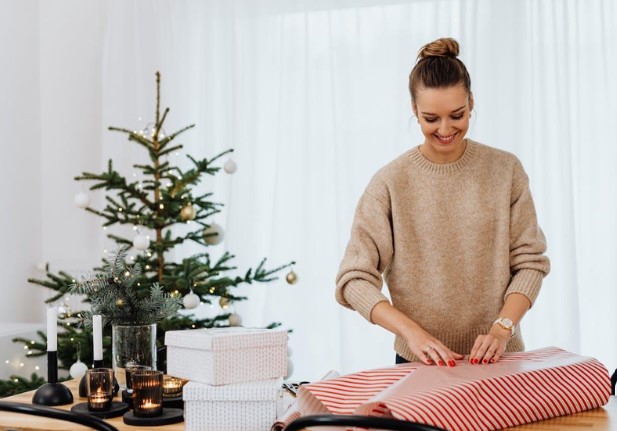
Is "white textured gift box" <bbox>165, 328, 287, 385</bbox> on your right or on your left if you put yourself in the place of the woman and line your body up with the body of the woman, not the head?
on your right

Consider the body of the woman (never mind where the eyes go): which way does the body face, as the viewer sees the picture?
toward the camera

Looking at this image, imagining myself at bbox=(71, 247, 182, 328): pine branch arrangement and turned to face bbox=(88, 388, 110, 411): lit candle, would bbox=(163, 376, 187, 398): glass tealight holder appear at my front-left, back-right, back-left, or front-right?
front-left

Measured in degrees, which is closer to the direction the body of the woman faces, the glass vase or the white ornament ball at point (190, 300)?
the glass vase

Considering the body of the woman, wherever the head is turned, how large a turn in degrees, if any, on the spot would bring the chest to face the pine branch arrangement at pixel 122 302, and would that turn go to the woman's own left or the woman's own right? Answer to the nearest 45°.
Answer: approximately 90° to the woman's own right

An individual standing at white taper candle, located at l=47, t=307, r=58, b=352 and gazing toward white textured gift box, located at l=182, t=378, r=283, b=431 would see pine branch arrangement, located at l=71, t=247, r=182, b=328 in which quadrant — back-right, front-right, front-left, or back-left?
front-left

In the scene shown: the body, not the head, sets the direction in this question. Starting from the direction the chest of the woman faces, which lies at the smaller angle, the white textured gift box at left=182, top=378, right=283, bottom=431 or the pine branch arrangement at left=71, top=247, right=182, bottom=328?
the white textured gift box

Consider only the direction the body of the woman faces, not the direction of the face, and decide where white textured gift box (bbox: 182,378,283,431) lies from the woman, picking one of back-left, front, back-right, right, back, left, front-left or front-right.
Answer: front-right

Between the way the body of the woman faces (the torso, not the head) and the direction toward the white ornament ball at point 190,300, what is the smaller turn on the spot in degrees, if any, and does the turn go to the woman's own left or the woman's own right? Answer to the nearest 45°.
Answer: approximately 135° to the woman's own right

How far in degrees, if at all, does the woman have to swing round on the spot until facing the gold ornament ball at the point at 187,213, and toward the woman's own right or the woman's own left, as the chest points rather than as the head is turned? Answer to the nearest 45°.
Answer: approximately 135° to the woman's own right

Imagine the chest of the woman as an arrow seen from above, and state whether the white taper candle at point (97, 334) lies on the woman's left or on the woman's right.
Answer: on the woman's right

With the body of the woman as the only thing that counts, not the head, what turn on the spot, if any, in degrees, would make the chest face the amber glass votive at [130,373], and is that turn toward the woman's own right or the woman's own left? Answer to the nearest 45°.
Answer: approximately 90° to the woman's own right

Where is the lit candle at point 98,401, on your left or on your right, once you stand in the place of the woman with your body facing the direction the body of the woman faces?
on your right

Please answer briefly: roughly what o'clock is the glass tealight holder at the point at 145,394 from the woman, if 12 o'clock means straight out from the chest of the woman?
The glass tealight holder is roughly at 2 o'clock from the woman.
